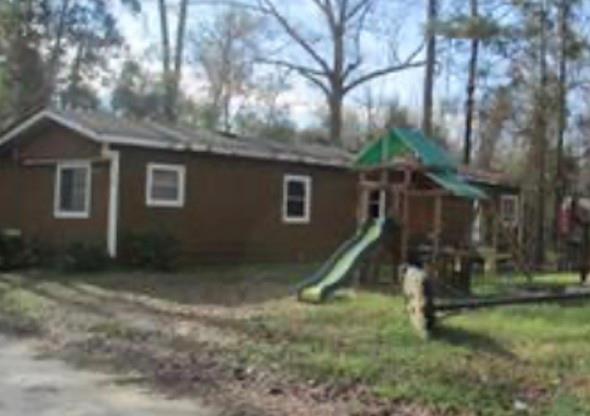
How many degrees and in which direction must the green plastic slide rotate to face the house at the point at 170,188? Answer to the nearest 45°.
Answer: approximately 90° to its right

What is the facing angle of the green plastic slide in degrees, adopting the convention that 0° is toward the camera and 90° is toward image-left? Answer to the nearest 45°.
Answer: approximately 45°

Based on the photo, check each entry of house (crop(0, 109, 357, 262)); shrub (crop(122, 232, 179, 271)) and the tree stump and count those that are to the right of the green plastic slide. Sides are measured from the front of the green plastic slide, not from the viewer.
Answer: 2

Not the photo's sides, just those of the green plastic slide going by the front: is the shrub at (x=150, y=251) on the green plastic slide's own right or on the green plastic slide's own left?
on the green plastic slide's own right

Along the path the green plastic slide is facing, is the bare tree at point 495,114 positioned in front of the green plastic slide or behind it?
behind

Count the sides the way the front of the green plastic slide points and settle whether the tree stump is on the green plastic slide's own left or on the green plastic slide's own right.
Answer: on the green plastic slide's own left

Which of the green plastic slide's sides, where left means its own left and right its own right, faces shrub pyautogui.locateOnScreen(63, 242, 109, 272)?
right

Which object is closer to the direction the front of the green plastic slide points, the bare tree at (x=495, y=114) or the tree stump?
the tree stump
